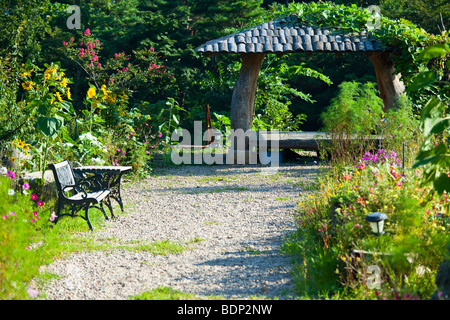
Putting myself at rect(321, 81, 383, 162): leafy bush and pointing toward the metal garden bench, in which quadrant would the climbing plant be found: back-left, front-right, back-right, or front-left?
back-right

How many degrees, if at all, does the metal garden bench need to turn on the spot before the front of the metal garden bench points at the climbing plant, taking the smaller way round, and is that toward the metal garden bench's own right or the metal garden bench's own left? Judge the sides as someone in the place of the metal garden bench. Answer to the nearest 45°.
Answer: approximately 90° to the metal garden bench's own left

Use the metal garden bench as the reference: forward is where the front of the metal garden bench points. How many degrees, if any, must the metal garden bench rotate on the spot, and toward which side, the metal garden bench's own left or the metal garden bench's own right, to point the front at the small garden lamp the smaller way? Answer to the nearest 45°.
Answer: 0° — it already faces it

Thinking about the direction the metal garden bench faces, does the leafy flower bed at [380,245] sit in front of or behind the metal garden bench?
in front

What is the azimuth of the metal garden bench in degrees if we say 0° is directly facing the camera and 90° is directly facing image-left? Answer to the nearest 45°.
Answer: approximately 315°

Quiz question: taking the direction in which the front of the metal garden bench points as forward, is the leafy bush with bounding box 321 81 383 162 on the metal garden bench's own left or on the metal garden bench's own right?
on the metal garden bench's own left

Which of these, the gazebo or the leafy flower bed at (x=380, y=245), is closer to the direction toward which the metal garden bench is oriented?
the leafy flower bed

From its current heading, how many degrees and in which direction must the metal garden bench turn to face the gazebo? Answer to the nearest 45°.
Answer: approximately 90° to its left
